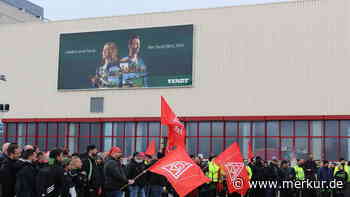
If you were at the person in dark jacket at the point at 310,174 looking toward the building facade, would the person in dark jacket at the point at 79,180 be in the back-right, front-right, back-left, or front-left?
back-left

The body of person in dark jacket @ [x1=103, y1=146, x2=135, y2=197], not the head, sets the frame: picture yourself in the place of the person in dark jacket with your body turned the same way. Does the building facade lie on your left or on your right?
on your left

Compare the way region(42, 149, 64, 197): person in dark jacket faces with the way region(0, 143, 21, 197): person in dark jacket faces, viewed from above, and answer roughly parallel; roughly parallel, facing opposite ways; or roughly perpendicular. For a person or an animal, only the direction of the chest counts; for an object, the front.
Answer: roughly parallel
